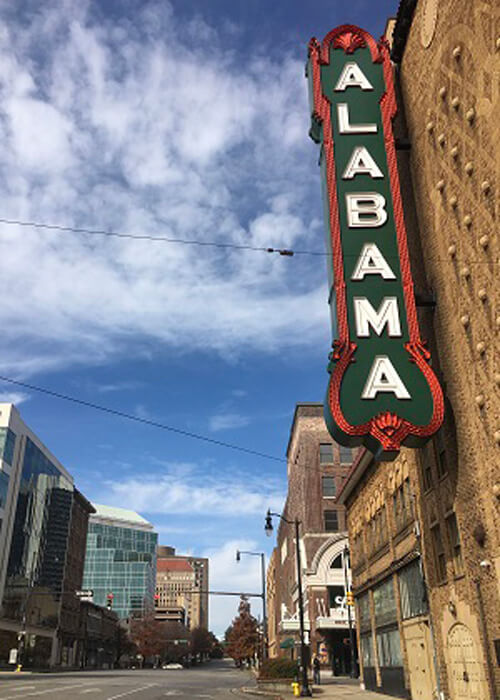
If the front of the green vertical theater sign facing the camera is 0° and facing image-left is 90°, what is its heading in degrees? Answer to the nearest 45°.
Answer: approximately 0°
